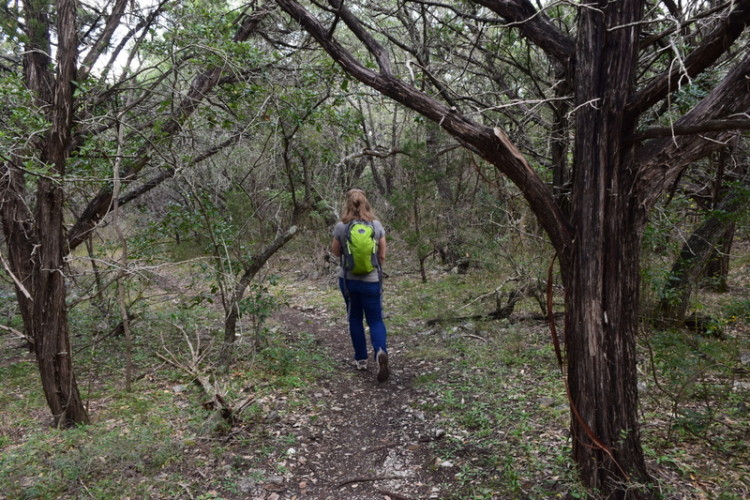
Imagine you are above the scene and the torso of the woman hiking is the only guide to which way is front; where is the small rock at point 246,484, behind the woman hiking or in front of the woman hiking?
behind

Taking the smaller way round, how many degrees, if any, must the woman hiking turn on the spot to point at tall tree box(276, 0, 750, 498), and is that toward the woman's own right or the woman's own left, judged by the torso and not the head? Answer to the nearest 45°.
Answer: approximately 135° to the woman's own right

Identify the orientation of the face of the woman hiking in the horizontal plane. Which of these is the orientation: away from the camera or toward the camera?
away from the camera

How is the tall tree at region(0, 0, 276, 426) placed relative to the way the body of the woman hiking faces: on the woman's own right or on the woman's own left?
on the woman's own left

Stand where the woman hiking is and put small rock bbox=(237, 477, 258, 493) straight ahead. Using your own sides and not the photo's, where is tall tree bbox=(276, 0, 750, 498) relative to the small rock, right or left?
left

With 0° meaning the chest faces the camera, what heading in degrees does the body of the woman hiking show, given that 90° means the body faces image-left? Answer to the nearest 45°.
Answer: approximately 180°
